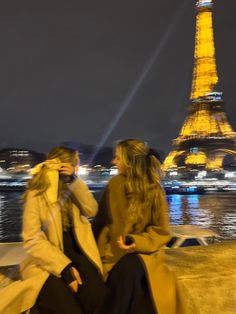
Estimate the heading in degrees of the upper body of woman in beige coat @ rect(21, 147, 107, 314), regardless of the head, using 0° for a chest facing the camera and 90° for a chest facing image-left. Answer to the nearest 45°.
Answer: approximately 315°

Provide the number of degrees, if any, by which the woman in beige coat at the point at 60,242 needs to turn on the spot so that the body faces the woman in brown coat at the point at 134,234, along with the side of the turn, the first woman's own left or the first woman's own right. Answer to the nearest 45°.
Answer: approximately 45° to the first woman's own left
